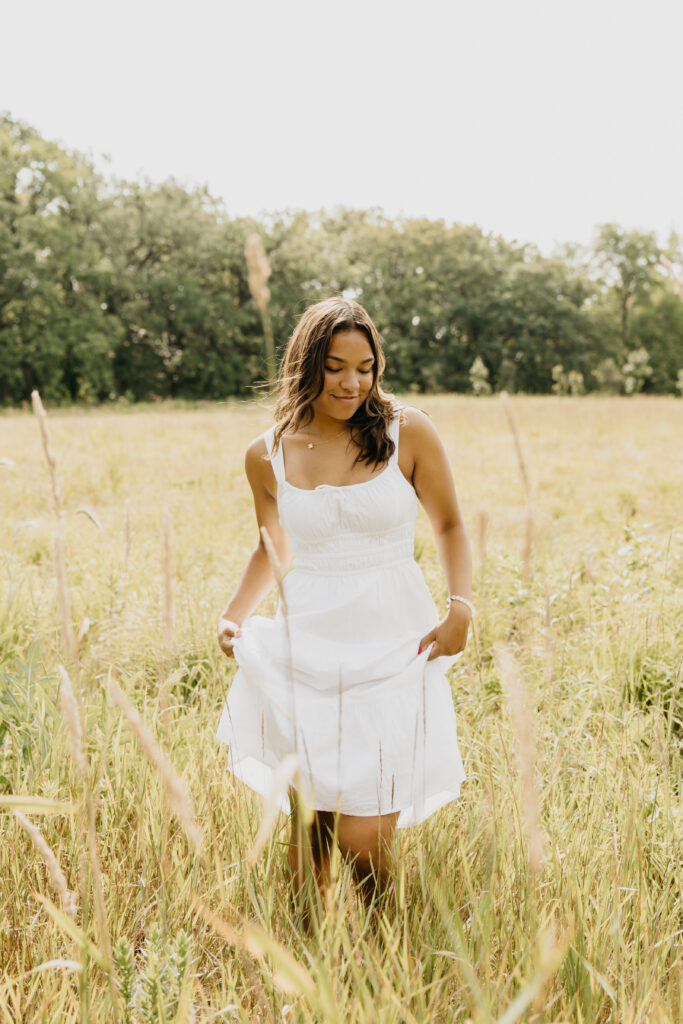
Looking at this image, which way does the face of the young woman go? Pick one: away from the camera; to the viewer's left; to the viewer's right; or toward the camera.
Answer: toward the camera

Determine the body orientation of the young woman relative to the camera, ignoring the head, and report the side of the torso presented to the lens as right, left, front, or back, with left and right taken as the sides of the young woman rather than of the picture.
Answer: front
